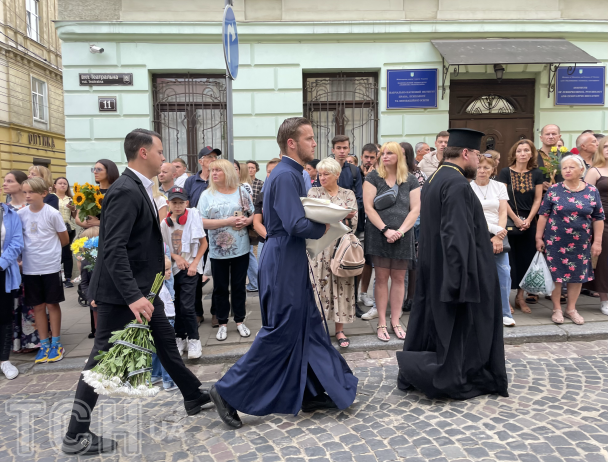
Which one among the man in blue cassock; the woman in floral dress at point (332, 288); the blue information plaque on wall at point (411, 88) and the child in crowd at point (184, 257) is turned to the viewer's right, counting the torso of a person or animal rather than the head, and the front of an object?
the man in blue cassock

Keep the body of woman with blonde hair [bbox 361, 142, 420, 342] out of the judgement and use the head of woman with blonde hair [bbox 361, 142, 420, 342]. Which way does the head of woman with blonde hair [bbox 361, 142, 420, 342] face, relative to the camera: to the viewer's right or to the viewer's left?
to the viewer's left

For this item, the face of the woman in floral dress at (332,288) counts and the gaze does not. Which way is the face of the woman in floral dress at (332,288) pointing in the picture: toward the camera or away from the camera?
toward the camera

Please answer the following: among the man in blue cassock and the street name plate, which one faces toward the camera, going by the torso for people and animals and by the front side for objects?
the street name plate

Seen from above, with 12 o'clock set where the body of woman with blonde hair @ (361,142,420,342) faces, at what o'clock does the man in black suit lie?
The man in black suit is roughly at 1 o'clock from the woman with blonde hair.

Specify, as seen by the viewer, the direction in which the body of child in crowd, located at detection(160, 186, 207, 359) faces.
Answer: toward the camera

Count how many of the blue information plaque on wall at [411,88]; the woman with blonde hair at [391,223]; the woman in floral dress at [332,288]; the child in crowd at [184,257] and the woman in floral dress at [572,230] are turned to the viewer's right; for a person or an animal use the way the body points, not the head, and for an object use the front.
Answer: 0

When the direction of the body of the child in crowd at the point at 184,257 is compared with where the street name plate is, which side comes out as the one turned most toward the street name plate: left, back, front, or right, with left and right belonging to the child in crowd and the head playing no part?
back

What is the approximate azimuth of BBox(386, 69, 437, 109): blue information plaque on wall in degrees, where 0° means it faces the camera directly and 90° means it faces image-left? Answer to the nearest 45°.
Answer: approximately 0°

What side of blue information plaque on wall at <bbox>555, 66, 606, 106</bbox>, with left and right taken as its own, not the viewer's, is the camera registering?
front

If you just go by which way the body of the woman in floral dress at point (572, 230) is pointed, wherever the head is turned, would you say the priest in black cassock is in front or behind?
in front

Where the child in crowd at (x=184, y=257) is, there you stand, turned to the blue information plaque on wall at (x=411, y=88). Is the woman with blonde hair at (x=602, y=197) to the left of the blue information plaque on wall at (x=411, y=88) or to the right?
right

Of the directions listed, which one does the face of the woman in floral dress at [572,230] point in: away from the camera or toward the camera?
toward the camera

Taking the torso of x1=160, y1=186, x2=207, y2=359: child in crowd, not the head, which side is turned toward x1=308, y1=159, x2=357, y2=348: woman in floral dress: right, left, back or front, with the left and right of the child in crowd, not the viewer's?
left
